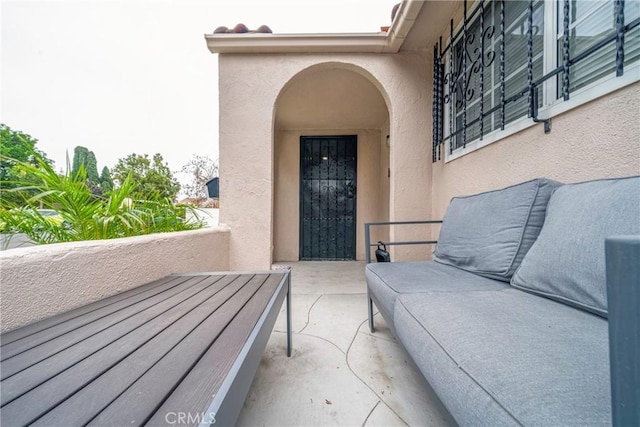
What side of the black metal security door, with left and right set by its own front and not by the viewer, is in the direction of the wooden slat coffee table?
front

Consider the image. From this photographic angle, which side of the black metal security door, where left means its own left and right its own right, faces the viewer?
front

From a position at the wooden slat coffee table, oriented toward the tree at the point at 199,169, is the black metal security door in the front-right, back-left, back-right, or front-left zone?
front-right

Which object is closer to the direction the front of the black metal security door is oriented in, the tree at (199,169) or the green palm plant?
the green palm plant

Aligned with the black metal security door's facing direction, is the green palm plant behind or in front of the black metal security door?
in front

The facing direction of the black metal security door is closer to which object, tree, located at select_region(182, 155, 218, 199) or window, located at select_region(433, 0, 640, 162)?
the window

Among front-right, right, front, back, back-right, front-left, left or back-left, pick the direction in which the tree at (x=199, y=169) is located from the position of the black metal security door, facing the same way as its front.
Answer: right

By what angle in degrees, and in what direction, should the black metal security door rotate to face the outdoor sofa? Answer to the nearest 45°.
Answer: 0° — it already faces it

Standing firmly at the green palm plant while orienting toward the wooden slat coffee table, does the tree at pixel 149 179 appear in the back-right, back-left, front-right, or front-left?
back-left
